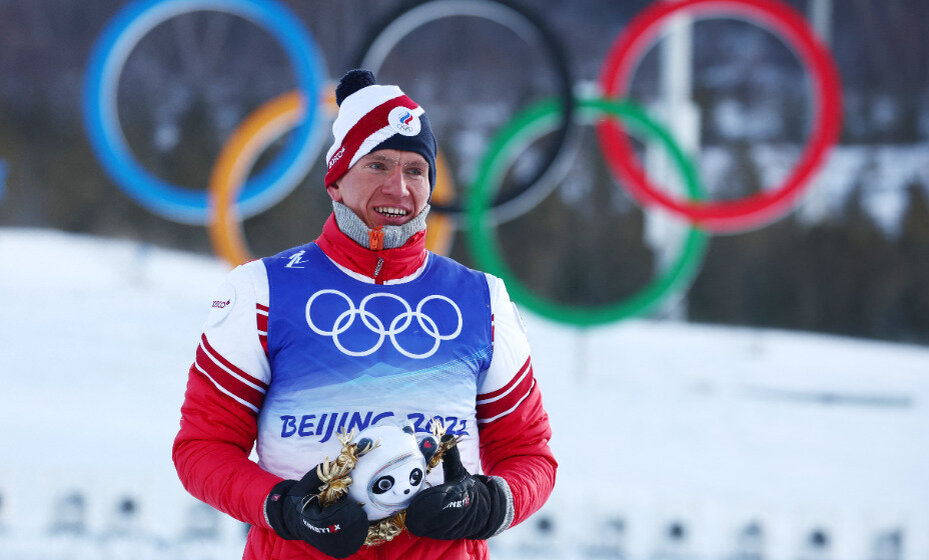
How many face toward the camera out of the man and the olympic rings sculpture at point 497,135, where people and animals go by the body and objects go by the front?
2

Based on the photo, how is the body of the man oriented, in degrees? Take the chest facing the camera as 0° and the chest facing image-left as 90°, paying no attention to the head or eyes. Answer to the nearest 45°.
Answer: approximately 0°

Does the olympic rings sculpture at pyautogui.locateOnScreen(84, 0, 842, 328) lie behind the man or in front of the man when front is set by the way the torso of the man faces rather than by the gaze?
behind

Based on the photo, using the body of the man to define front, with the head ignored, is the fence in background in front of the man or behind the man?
behind

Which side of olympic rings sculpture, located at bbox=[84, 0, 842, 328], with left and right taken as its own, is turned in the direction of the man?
front

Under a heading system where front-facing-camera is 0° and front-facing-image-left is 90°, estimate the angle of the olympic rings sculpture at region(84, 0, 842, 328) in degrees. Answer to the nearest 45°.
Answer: approximately 0°
